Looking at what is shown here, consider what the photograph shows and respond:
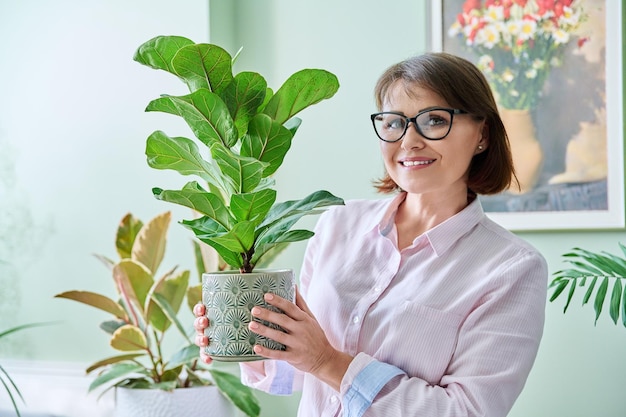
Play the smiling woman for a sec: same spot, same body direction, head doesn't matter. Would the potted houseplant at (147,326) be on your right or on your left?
on your right

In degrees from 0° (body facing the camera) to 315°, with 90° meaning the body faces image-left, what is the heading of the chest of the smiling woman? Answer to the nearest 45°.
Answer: approximately 45°

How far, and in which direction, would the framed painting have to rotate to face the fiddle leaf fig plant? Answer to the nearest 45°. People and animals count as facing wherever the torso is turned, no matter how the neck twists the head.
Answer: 0° — it already faces it

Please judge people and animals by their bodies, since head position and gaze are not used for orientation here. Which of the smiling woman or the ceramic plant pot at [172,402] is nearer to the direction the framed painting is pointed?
the smiling woman

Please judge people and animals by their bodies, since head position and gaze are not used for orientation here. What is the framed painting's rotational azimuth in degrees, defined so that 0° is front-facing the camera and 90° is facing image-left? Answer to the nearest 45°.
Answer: approximately 0°

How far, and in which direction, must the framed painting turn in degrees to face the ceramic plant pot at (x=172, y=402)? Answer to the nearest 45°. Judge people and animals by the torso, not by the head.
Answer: approximately 90° to its right

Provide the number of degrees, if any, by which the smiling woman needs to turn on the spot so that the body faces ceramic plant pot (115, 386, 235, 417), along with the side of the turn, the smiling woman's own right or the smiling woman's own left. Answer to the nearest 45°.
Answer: approximately 90° to the smiling woman's own right

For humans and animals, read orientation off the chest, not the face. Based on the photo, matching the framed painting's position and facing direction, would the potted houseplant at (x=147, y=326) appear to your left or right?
on your right
